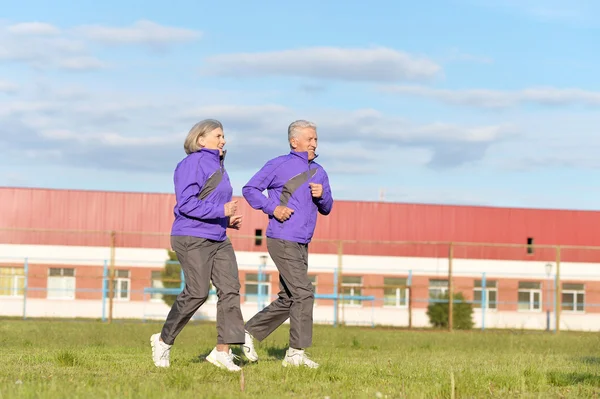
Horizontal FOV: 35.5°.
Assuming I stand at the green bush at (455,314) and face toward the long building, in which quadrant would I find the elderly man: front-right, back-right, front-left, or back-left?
back-left

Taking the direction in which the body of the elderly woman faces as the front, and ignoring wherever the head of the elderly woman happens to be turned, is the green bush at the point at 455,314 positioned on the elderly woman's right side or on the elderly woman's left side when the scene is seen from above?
on the elderly woman's left side

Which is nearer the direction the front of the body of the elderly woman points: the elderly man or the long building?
the elderly man

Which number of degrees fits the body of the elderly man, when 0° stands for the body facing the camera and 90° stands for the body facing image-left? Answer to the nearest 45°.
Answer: approximately 315°

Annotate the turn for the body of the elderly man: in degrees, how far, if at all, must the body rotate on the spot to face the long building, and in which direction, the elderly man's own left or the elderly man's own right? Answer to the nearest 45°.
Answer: approximately 135° to the elderly man's own left

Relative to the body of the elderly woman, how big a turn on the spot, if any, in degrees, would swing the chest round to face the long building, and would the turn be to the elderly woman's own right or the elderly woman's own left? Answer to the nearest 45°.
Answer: approximately 90° to the elderly woman's own left

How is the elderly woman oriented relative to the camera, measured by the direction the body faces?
to the viewer's right

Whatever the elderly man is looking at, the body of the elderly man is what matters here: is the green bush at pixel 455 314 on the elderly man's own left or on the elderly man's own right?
on the elderly man's own left

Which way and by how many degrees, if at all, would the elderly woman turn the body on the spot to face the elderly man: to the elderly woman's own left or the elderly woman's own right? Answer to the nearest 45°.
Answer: approximately 45° to the elderly woman's own left
